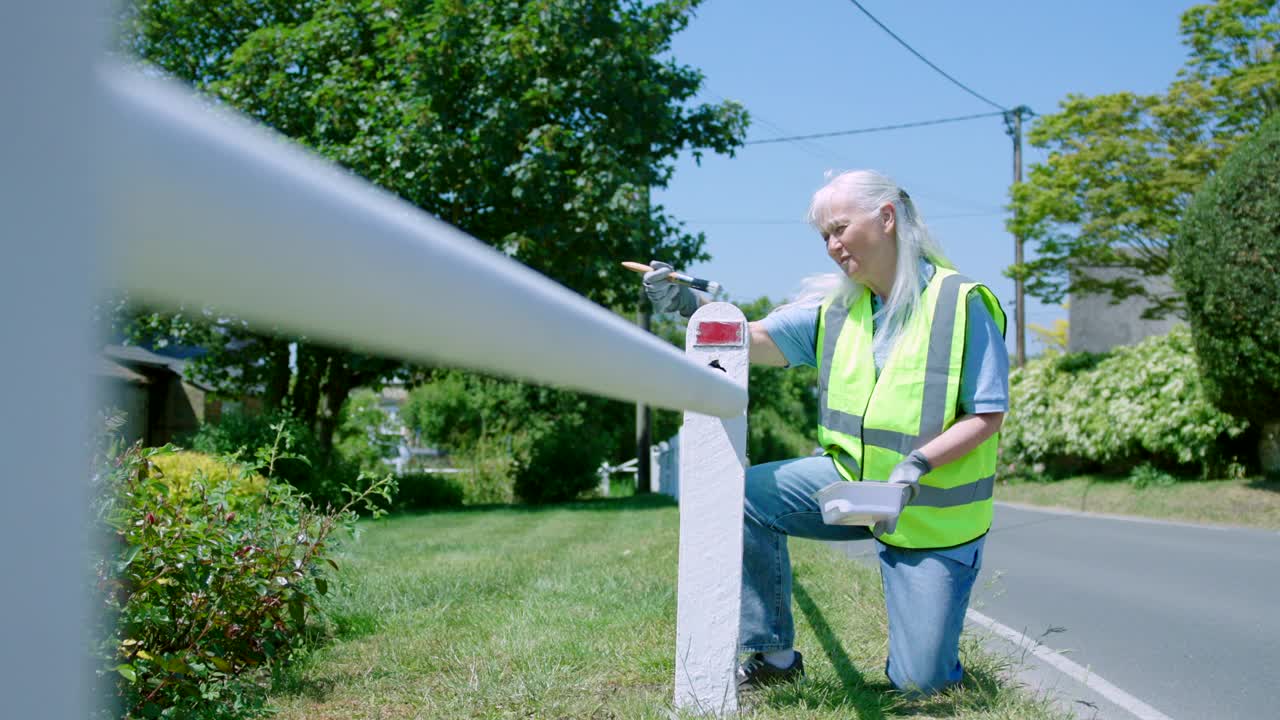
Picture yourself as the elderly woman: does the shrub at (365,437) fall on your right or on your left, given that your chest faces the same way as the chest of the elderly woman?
on your right

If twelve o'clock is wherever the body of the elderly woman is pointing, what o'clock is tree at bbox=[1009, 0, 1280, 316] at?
The tree is roughly at 5 o'clock from the elderly woman.

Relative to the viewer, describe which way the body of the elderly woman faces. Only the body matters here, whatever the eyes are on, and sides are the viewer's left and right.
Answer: facing the viewer and to the left of the viewer

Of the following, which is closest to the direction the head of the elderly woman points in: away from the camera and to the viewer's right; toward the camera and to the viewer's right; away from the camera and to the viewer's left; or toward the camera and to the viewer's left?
toward the camera and to the viewer's left

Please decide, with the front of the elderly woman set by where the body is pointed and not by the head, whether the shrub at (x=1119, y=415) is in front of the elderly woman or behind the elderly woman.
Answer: behind

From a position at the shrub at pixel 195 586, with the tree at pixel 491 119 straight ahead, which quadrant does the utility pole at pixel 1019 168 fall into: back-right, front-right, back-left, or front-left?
front-right

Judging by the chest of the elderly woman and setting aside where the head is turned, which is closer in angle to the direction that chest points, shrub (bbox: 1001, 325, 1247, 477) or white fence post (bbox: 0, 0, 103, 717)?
the white fence post

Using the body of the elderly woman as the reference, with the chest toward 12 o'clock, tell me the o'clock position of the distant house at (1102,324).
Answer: The distant house is roughly at 5 o'clock from the elderly woman.

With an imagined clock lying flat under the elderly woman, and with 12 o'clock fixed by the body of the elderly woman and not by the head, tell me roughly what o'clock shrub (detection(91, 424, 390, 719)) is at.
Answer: The shrub is roughly at 1 o'clock from the elderly woman.

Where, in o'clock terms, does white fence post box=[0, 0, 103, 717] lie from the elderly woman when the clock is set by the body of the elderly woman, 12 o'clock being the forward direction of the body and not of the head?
The white fence post is roughly at 11 o'clock from the elderly woman.

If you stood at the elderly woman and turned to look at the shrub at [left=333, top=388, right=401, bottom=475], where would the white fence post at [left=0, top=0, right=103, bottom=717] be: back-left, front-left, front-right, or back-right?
back-left

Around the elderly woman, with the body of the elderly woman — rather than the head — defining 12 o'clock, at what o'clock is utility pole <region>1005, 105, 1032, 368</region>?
The utility pole is roughly at 5 o'clock from the elderly woman.

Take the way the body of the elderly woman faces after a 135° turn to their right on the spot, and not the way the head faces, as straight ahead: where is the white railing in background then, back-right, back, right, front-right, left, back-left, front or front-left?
front

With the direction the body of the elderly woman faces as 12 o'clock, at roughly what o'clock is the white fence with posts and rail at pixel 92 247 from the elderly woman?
The white fence with posts and rail is roughly at 11 o'clock from the elderly woman.
